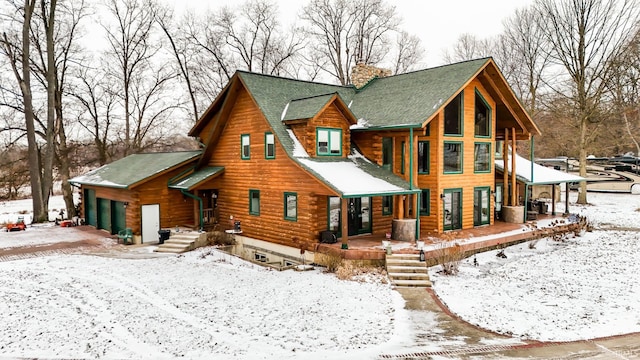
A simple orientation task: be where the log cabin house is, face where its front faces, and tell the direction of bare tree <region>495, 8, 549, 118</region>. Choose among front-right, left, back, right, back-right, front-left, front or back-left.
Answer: left

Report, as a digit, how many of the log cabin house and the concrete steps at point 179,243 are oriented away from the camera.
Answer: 0

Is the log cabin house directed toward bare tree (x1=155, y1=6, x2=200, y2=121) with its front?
no

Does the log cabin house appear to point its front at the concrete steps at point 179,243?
no

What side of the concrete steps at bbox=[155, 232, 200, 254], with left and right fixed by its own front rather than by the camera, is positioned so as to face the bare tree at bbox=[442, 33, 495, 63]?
back

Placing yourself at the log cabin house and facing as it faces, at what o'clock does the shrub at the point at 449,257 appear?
The shrub is roughly at 12 o'clock from the log cabin house.

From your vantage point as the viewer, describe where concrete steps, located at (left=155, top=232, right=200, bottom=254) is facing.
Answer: facing the viewer and to the left of the viewer

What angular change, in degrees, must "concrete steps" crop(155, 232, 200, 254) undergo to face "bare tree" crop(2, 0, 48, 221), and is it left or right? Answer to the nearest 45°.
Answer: approximately 90° to its right

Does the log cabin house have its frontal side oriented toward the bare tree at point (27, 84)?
no

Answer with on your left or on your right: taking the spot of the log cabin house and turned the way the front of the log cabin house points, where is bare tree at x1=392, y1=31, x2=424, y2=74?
on your left

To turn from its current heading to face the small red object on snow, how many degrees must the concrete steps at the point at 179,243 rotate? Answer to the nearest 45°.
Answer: approximately 90° to its right

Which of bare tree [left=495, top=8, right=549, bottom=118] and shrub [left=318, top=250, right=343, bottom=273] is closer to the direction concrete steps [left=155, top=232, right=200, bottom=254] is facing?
the shrub

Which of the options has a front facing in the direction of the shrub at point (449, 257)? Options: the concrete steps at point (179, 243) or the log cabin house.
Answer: the log cabin house

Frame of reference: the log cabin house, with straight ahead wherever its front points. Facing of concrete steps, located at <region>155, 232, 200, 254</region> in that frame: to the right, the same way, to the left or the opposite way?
to the right
